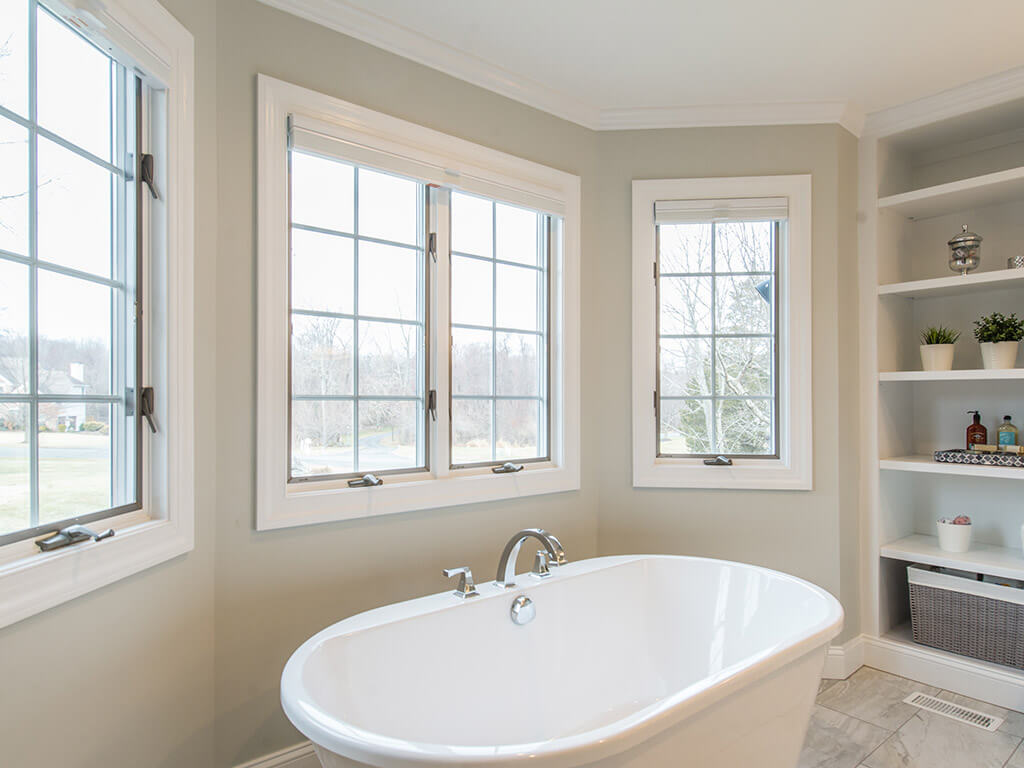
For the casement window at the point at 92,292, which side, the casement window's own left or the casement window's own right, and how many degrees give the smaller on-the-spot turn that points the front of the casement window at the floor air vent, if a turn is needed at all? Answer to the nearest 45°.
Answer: approximately 45° to the casement window's own left

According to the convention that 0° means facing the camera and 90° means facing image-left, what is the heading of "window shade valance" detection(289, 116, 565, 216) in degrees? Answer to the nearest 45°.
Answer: approximately 315°

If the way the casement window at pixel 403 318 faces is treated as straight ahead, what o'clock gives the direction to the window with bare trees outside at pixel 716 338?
The window with bare trees outside is roughly at 10 o'clock from the casement window.

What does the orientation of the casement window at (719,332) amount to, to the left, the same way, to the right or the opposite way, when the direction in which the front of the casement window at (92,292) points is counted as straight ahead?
to the right

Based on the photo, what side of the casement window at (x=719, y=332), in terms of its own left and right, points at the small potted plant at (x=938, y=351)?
left

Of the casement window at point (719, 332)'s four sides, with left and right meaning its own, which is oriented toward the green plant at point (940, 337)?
left

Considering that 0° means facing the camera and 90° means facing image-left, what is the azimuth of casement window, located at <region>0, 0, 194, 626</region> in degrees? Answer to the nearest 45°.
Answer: approximately 315°

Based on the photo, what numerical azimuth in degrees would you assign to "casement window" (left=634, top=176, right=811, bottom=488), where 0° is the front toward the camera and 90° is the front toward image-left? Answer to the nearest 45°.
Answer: approximately 0°

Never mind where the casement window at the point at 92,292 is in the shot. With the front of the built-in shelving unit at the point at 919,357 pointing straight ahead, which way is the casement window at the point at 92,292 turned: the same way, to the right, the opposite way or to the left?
the opposite way

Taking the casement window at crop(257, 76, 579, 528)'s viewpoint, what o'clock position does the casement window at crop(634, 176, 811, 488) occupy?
the casement window at crop(634, 176, 811, 488) is roughly at 10 o'clock from the casement window at crop(257, 76, 579, 528).
